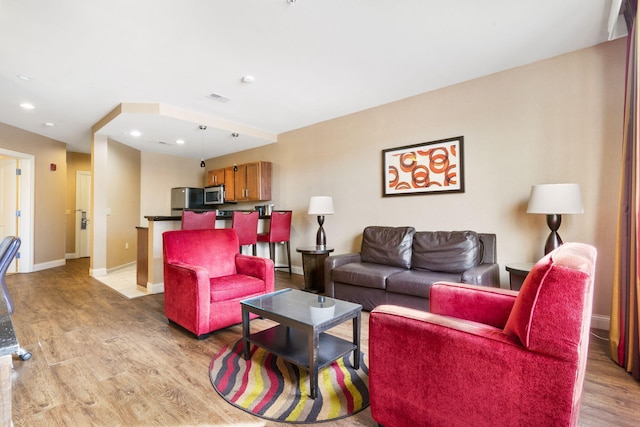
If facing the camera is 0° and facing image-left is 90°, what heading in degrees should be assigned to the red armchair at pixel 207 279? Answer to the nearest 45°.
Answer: approximately 315°

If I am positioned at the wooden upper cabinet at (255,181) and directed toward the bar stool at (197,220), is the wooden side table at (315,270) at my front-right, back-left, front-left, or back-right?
front-left

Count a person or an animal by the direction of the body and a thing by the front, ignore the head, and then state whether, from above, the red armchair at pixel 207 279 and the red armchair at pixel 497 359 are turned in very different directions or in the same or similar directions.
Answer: very different directions

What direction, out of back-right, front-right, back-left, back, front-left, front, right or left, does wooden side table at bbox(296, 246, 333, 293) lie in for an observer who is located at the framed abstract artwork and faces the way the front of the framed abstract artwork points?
front-right

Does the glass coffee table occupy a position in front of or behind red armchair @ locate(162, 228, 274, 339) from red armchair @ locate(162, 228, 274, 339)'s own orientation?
in front

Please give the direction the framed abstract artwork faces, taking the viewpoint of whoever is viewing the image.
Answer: facing the viewer and to the left of the viewer

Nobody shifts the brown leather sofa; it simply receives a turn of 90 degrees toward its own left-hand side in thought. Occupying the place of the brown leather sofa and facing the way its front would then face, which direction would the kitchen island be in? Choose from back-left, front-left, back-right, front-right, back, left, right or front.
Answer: back-right

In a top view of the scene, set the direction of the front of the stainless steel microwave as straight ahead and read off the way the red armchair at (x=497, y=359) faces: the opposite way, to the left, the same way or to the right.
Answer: to the right

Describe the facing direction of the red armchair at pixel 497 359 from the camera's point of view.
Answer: facing to the left of the viewer

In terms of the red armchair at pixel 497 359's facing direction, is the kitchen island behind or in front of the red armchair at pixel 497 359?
in front

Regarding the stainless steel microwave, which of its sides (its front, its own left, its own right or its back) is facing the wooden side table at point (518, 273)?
left

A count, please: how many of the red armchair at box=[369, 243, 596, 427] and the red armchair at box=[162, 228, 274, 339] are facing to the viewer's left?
1

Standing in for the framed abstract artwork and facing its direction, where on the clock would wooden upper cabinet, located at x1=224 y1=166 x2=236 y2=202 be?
The wooden upper cabinet is roughly at 2 o'clock from the framed abstract artwork.

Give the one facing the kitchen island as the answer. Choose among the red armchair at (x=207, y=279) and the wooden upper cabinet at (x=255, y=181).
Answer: the wooden upper cabinet

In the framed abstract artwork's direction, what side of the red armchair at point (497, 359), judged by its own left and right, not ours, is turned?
right
